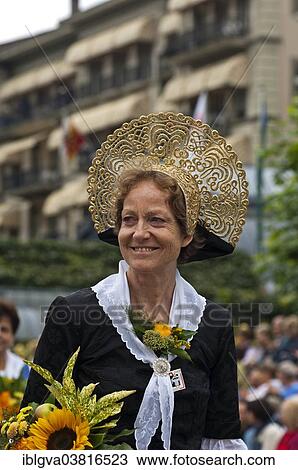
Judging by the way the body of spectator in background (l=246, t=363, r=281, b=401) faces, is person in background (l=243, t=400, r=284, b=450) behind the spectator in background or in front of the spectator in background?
in front

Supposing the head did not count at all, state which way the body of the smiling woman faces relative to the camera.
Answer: toward the camera

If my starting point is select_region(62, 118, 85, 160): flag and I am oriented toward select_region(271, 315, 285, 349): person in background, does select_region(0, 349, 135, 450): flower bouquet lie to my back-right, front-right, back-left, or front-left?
front-right

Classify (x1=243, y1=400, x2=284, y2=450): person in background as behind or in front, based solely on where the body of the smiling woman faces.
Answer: behind

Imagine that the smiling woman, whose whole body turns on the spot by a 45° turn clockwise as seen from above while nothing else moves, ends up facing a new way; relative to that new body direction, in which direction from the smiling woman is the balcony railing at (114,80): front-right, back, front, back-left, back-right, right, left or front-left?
back-right

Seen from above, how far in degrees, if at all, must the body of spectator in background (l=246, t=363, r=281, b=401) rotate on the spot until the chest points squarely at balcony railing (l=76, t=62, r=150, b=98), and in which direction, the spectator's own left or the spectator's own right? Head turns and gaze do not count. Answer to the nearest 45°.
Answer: approximately 135° to the spectator's own right

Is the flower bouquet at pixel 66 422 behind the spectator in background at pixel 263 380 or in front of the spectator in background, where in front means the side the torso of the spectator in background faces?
in front

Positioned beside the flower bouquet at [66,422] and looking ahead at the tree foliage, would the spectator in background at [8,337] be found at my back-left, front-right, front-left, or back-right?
front-left

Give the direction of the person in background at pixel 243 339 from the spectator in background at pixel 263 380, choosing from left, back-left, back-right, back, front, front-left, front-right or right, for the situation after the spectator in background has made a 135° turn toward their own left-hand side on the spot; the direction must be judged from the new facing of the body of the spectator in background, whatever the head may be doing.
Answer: left

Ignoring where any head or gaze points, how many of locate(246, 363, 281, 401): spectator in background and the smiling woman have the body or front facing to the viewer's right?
0

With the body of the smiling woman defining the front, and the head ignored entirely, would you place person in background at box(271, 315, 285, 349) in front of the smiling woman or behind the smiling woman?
behind

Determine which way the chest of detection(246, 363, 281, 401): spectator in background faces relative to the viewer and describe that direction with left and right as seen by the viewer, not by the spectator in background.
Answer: facing the viewer and to the left of the viewer

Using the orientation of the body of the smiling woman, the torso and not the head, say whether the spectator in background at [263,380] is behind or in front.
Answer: behind

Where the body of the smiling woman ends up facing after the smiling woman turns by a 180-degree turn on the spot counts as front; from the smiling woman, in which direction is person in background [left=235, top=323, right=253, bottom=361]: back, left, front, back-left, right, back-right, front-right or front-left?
front

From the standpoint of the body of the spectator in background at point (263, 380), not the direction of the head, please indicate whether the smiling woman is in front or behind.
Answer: in front
